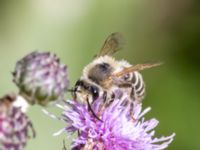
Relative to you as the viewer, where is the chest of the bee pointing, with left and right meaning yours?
facing the viewer and to the left of the viewer

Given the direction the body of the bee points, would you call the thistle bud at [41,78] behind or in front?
in front
